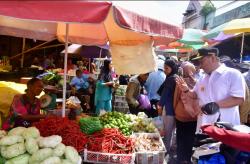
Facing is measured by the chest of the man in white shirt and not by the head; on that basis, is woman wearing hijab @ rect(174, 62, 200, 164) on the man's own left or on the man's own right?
on the man's own right

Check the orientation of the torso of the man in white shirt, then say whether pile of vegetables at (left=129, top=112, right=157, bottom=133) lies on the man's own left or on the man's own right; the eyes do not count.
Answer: on the man's own right

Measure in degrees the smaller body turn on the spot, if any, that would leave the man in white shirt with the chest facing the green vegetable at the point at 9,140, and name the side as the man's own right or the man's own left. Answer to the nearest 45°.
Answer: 0° — they already face it

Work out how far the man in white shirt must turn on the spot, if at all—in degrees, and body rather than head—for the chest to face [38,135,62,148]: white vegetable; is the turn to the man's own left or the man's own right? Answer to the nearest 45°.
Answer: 0° — they already face it

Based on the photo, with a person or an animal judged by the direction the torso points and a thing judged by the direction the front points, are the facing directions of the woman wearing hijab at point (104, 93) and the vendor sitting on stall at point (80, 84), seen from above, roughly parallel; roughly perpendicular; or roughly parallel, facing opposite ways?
roughly perpendicular

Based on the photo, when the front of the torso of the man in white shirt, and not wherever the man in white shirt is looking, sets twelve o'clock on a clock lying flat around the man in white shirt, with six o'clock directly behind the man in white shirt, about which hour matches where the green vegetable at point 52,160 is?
The green vegetable is roughly at 12 o'clock from the man in white shirt.

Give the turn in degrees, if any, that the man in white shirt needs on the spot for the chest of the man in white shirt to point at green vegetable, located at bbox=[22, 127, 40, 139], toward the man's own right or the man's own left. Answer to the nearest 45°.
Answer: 0° — they already face it

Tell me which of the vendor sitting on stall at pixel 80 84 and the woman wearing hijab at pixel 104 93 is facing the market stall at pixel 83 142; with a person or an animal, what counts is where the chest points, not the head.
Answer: the vendor sitting on stall

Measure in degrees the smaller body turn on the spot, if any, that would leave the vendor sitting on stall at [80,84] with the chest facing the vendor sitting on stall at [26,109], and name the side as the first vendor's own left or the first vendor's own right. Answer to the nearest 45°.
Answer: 0° — they already face them

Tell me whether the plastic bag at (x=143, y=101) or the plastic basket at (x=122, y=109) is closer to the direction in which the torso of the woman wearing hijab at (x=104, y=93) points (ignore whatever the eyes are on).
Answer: the plastic basket
